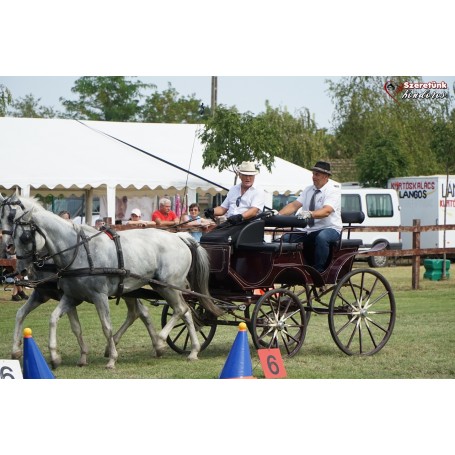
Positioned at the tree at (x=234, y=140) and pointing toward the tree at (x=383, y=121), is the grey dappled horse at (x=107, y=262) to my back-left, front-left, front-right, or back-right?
back-right

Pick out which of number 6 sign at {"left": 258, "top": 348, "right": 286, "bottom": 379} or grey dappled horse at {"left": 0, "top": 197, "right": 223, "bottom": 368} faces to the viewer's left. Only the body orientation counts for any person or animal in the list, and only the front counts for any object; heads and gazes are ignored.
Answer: the grey dappled horse

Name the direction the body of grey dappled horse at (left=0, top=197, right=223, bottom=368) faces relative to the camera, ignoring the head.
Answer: to the viewer's left

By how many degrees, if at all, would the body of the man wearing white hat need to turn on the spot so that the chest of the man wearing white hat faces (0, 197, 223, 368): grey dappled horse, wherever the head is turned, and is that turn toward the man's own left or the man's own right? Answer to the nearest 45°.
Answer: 0° — they already face it

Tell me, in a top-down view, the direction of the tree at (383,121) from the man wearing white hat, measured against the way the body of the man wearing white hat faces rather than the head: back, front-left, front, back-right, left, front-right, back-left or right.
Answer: back-right

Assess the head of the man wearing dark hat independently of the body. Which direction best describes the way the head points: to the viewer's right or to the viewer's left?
to the viewer's left

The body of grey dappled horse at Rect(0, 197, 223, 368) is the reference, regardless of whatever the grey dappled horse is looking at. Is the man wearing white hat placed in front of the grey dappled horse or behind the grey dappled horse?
behind

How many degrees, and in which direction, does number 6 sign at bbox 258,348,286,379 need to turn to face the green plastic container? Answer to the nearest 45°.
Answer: approximately 180°

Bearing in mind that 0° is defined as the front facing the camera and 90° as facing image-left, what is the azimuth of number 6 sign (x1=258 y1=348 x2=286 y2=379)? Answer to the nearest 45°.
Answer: approximately 0°

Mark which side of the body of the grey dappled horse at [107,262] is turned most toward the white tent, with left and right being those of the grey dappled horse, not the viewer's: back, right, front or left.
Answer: right

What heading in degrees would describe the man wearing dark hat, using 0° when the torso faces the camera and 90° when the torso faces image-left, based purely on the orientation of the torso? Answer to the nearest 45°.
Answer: approximately 45°

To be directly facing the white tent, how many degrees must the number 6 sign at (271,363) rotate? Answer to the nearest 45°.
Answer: approximately 180°

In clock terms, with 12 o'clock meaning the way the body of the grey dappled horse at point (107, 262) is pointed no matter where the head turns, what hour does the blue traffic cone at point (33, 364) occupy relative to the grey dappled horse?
The blue traffic cone is roughly at 10 o'clock from the grey dappled horse.
